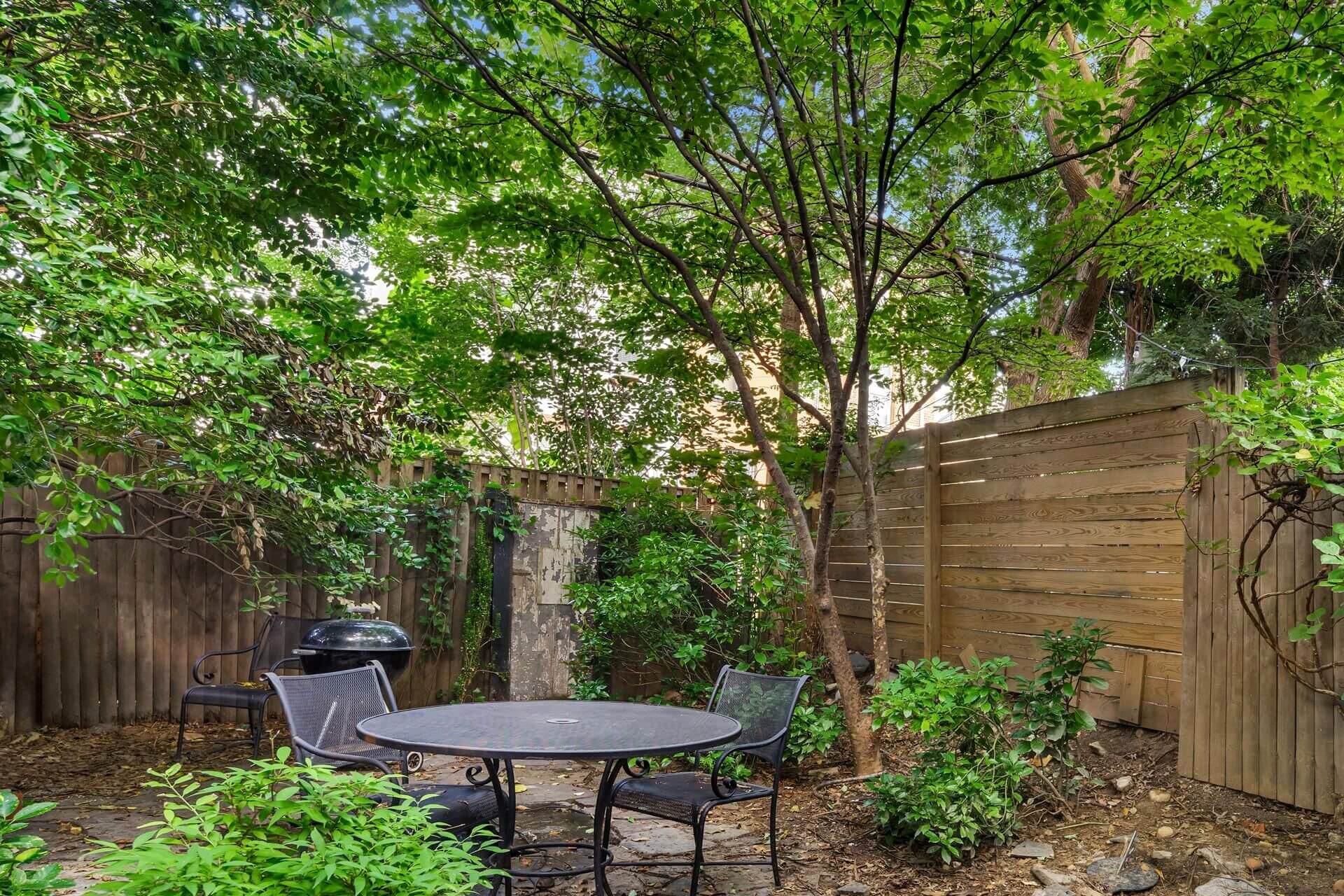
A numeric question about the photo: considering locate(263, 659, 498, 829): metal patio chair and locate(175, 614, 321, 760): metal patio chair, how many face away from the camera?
0

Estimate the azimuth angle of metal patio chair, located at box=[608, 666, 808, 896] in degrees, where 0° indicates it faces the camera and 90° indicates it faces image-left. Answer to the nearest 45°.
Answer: approximately 45°

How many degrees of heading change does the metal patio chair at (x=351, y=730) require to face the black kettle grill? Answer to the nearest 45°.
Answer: approximately 135° to its left

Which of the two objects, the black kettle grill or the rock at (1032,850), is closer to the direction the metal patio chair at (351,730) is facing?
the rock

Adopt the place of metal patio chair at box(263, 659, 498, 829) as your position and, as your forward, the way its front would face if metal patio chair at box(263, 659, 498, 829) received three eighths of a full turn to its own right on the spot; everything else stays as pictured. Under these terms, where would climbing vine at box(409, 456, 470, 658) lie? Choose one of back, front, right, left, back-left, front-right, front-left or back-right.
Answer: right

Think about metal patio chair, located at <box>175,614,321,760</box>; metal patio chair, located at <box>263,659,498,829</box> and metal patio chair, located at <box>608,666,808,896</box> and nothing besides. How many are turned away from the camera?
0

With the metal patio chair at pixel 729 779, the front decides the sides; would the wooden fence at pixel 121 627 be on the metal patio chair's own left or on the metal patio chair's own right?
on the metal patio chair's own right

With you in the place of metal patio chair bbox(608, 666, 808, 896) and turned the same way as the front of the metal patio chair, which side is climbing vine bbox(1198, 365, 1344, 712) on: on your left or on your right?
on your left

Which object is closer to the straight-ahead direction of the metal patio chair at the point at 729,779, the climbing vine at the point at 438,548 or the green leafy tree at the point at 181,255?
the green leafy tree

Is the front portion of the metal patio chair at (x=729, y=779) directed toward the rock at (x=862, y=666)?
no

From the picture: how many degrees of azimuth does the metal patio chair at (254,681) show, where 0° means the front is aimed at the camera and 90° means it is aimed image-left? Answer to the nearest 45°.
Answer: approximately 45°

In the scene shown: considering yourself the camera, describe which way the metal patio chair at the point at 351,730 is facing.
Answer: facing the viewer and to the right of the viewer

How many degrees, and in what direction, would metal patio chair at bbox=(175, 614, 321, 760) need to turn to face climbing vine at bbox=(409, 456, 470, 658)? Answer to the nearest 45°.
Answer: approximately 180°

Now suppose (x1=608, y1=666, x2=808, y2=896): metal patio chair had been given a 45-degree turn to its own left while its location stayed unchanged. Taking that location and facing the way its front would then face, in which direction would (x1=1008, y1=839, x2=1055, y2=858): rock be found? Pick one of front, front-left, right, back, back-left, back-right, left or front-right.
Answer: left

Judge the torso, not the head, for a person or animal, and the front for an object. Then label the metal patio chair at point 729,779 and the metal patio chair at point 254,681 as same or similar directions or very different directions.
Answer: same or similar directions

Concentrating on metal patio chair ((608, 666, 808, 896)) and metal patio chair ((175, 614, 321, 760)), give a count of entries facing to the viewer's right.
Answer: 0
